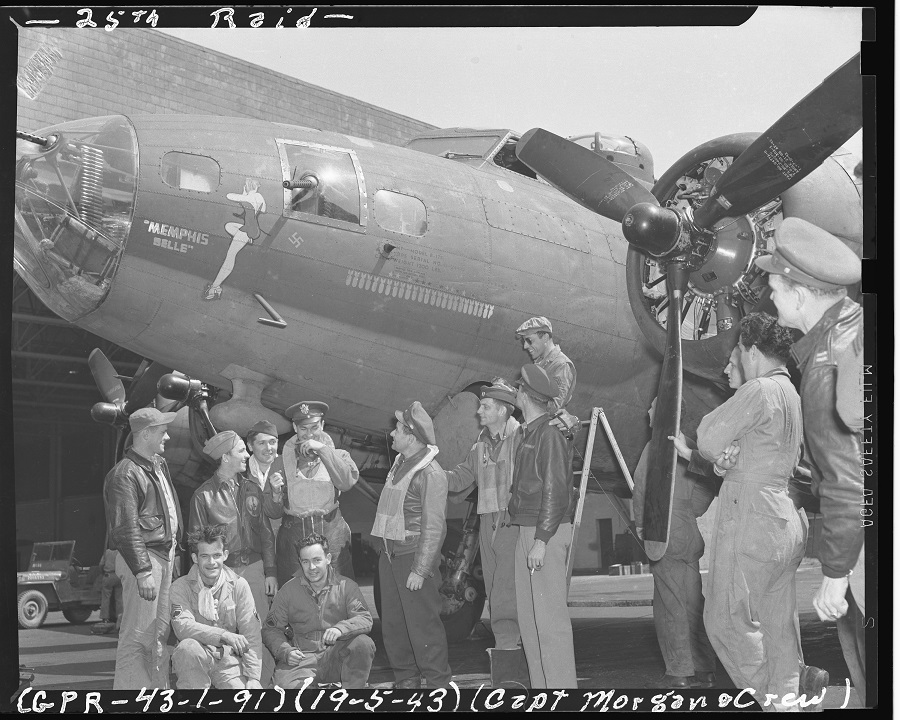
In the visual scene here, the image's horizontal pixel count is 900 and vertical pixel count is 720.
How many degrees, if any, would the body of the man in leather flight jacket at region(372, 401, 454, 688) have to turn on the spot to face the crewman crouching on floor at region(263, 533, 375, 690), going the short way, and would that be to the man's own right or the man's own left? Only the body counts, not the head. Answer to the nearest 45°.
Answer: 0° — they already face them

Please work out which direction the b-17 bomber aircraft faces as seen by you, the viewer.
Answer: facing the viewer and to the left of the viewer

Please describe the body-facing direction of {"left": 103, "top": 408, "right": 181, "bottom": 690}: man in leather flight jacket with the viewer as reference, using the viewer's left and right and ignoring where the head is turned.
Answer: facing to the right of the viewer

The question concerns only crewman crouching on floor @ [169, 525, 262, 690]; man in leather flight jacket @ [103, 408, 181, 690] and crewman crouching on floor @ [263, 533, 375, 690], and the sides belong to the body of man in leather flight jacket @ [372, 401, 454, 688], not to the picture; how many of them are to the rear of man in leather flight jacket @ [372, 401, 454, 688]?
0

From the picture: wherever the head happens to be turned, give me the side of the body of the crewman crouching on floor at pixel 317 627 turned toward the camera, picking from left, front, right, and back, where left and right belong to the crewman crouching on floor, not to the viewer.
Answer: front

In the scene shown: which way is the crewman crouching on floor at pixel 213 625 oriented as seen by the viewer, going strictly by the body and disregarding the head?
toward the camera

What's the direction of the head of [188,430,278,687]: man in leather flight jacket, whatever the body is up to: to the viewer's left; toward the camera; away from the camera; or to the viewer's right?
to the viewer's right

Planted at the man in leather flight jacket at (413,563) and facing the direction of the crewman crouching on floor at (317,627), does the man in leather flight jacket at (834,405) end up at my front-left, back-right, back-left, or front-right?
back-left

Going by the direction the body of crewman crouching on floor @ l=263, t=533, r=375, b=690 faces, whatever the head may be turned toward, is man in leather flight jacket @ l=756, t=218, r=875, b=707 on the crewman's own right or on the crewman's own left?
on the crewman's own left

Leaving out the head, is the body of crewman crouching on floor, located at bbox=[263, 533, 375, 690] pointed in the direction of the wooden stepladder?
no

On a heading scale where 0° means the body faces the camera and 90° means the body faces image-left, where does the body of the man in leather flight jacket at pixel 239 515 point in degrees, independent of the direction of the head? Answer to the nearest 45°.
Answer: approximately 315°

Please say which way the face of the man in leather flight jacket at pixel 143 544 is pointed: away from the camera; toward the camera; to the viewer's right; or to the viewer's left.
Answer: to the viewer's right

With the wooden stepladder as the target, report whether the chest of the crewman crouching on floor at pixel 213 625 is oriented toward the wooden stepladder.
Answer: no
